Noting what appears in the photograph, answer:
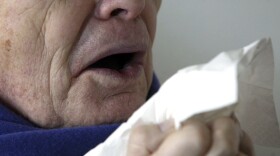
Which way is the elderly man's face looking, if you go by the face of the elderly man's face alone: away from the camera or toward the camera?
toward the camera
